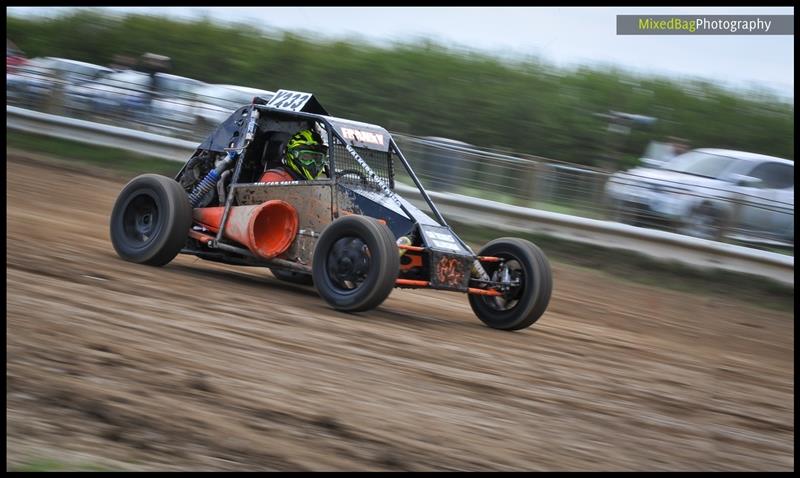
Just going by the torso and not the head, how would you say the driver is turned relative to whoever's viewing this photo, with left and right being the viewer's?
facing the viewer and to the right of the viewer

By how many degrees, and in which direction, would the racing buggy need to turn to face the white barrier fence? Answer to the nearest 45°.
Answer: approximately 90° to its left

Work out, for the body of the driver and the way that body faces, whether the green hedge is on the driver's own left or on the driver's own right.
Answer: on the driver's own left

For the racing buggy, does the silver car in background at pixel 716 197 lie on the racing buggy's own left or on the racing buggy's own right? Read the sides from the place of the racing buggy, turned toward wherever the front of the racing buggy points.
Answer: on the racing buggy's own left

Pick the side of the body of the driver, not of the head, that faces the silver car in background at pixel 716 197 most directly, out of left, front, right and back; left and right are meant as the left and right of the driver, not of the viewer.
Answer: left

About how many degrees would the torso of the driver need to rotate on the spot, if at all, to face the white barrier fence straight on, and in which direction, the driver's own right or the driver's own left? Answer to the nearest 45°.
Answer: approximately 90° to the driver's own left

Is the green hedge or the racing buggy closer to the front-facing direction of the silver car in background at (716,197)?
the racing buggy

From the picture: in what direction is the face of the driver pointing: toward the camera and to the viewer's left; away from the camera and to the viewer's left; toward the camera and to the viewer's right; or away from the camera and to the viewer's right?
toward the camera and to the viewer's right

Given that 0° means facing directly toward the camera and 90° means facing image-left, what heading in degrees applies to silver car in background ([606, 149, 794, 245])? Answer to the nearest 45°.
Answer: approximately 45°

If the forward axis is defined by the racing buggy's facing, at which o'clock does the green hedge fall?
The green hedge is roughly at 8 o'clock from the racing buggy.

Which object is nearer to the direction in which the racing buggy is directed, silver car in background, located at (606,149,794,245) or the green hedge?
the silver car in background

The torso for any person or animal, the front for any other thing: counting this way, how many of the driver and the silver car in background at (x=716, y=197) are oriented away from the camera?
0
